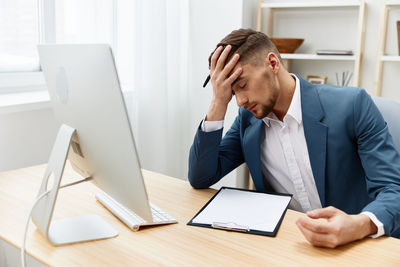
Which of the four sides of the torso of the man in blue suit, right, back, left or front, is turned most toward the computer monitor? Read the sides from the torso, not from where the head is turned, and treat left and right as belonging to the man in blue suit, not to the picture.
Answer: front

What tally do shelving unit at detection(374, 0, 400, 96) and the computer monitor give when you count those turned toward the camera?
1

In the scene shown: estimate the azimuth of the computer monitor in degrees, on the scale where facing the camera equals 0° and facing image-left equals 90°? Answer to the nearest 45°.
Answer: approximately 225°

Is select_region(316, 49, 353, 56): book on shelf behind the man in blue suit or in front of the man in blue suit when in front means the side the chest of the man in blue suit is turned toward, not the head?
behind

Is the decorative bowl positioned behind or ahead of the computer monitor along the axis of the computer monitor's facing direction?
ahead

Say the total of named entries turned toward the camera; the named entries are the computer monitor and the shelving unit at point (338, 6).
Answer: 1

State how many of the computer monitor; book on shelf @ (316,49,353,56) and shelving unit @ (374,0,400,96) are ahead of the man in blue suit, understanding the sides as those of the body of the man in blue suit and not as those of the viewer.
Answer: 1

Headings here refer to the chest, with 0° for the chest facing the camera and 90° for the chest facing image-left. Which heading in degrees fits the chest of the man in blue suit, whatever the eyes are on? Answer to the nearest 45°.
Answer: approximately 45°

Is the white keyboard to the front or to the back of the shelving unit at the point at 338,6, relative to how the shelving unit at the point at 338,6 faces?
to the front

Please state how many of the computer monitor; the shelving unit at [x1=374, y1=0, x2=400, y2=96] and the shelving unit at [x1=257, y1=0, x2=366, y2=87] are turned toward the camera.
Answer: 2
